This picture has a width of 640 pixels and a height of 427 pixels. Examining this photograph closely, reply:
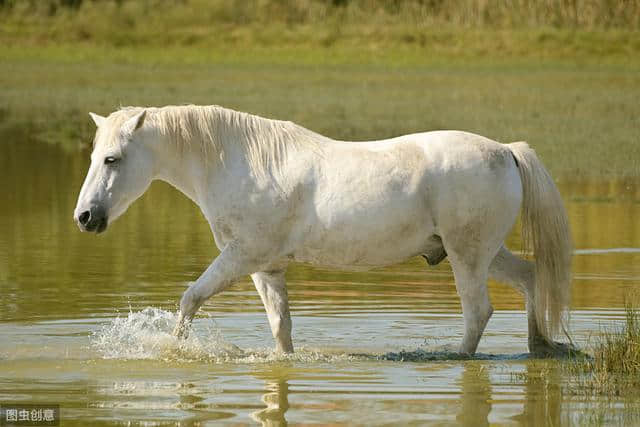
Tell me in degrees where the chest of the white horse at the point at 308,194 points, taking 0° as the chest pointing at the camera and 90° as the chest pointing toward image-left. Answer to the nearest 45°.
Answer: approximately 90°
